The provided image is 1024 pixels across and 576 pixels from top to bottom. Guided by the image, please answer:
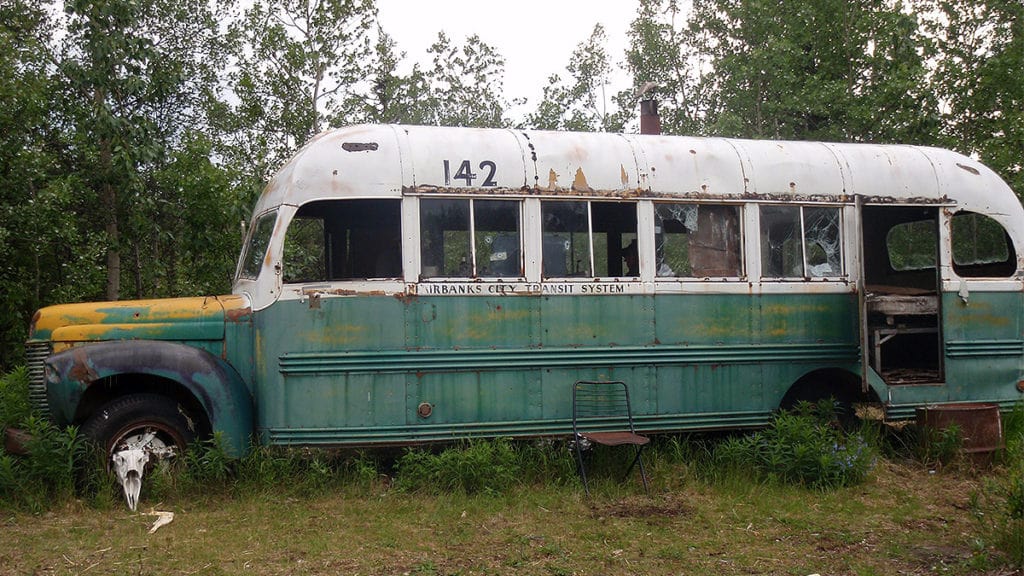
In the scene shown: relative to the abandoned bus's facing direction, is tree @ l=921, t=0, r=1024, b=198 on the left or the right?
on its right

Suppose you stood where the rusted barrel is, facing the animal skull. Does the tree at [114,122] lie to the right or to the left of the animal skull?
right

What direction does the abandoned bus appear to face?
to the viewer's left

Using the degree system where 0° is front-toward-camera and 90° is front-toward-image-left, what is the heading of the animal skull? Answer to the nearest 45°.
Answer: approximately 0°

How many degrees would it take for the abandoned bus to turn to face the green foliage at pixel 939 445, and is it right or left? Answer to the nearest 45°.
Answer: approximately 180°

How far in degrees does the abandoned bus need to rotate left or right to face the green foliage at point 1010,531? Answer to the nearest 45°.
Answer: approximately 135° to its left

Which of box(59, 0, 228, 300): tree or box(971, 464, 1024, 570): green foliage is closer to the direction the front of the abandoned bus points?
the tree

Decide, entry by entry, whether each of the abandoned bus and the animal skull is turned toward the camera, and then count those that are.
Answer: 1

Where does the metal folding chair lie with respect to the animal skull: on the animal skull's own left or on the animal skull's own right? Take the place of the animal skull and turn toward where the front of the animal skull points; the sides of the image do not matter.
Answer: on the animal skull's own left

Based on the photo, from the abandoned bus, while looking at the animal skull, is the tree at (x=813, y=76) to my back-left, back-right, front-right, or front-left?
back-right

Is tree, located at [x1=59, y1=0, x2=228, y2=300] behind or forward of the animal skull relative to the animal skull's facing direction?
behind

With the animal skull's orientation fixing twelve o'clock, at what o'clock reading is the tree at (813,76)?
The tree is roughly at 8 o'clock from the animal skull.
